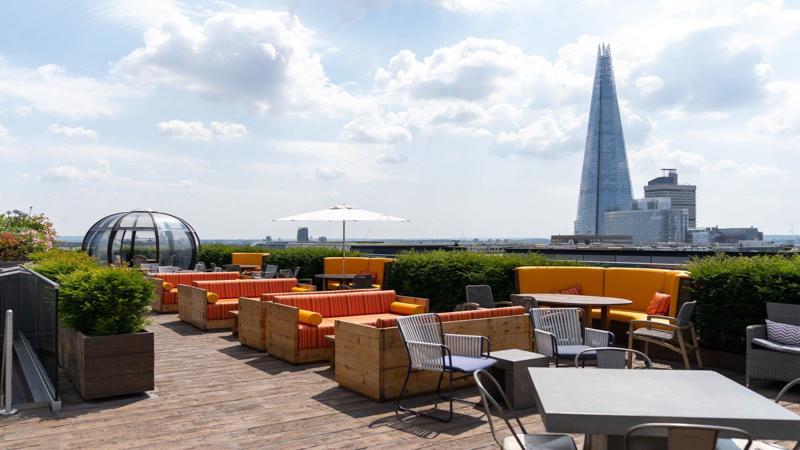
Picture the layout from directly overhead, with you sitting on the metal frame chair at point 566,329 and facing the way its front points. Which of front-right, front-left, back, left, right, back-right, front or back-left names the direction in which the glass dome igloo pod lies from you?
back

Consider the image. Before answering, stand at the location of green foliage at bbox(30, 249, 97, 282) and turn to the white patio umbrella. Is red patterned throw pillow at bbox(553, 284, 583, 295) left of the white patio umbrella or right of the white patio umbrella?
right

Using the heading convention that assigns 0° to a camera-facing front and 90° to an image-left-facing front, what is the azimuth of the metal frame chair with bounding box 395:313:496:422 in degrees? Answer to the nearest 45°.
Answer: approximately 315°

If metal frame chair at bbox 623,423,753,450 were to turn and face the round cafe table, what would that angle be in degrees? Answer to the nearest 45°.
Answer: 0° — it already faces it

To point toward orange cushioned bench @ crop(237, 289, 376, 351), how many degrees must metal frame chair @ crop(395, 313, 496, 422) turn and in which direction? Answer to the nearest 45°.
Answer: approximately 180°

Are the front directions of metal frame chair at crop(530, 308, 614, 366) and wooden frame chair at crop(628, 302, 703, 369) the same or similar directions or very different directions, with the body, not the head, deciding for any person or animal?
very different directions

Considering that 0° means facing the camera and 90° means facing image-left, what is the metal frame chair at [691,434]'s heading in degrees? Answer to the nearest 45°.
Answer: approximately 180°

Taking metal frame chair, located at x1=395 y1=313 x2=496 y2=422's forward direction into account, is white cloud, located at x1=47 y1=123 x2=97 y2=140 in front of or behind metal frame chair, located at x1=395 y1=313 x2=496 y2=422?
behind

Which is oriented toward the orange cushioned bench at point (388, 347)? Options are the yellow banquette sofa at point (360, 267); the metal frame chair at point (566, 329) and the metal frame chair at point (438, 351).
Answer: the yellow banquette sofa

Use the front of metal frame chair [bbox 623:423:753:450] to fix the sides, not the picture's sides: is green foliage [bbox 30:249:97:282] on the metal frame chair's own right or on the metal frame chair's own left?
on the metal frame chair's own left
